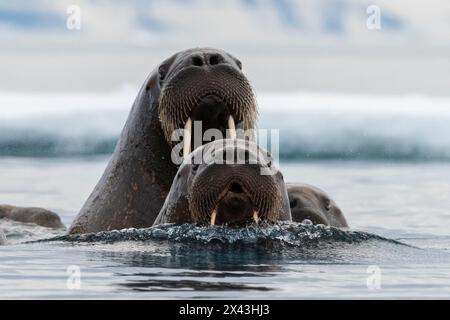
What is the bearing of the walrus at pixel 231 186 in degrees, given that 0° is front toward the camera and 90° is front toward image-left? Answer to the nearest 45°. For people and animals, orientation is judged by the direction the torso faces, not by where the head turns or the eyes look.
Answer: approximately 0°

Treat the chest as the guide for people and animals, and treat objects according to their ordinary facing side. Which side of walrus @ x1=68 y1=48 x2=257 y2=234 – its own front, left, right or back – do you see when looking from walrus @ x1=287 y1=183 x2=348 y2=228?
left

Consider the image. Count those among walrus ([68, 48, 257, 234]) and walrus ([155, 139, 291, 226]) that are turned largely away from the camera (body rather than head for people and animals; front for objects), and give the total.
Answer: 0

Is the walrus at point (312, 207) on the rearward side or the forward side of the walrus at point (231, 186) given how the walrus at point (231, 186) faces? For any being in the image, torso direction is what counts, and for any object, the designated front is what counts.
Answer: on the rearward side

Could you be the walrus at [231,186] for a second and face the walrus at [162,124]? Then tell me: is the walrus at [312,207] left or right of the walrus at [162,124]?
right

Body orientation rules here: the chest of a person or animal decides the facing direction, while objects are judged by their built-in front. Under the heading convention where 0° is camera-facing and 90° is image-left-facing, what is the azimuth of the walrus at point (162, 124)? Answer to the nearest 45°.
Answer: approximately 315°
